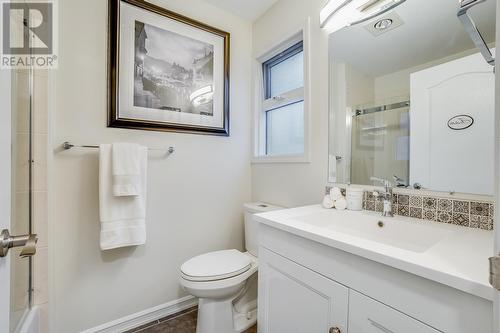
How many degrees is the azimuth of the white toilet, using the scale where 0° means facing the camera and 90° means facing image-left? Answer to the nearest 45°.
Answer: approximately 45°

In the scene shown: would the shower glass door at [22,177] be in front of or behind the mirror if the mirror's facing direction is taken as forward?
in front

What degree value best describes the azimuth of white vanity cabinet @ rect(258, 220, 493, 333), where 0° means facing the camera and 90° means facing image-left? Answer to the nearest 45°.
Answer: approximately 45°

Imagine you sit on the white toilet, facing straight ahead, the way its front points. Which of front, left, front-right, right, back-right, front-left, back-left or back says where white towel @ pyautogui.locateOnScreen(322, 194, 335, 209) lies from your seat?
back-left

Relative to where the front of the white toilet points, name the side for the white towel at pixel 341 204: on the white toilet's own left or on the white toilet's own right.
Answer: on the white toilet's own left

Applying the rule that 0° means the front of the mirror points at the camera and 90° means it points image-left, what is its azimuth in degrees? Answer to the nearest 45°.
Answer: approximately 45°

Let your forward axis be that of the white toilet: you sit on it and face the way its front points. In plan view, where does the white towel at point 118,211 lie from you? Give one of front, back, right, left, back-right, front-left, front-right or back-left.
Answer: front-right
